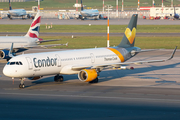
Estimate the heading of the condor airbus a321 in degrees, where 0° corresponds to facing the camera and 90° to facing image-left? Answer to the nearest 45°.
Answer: approximately 45°
